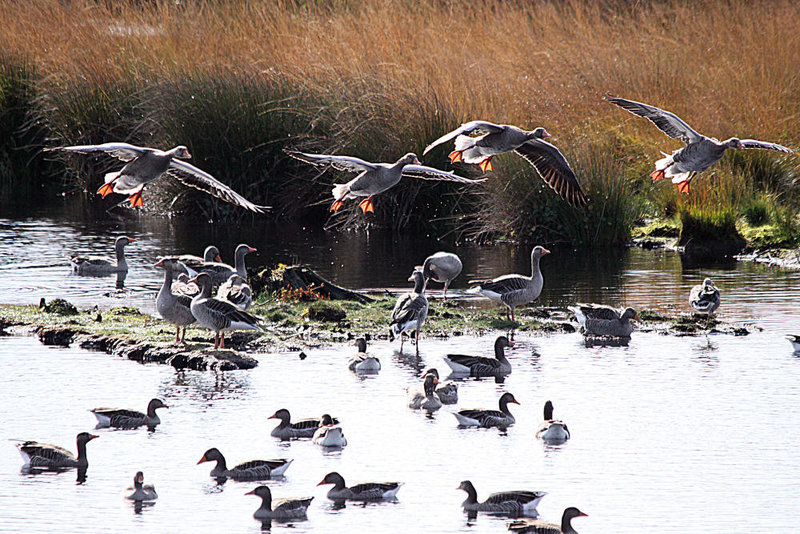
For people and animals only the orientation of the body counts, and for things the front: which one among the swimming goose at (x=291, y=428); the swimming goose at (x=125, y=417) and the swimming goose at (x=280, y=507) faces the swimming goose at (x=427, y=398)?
the swimming goose at (x=125, y=417)

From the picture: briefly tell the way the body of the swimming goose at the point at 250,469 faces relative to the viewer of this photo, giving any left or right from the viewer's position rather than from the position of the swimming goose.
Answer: facing to the left of the viewer

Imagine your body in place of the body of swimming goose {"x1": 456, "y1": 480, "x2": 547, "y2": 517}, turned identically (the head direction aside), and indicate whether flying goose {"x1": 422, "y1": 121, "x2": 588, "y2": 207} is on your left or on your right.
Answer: on your right

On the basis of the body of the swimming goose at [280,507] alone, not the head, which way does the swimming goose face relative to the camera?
to the viewer's left

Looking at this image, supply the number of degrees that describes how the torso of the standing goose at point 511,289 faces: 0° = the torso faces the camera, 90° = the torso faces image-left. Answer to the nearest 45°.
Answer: approximately 270°

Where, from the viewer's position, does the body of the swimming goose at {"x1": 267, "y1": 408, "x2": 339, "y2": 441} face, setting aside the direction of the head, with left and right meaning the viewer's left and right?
facing to the left of the viewer

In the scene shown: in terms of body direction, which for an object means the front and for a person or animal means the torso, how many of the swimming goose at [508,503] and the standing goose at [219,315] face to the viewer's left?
2

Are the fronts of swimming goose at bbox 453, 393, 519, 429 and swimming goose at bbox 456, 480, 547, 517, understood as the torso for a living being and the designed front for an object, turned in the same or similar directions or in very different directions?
very different directions

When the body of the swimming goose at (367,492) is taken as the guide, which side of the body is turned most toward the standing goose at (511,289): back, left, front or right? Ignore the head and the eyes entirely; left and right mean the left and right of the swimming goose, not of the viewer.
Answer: right

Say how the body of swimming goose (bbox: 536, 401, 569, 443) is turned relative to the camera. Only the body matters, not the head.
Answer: away from the camera

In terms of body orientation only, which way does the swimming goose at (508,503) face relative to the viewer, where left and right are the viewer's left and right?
facing to the left of the viewer

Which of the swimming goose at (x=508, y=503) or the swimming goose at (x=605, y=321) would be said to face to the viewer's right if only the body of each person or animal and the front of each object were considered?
the swimming goose at (x=605, y=321)

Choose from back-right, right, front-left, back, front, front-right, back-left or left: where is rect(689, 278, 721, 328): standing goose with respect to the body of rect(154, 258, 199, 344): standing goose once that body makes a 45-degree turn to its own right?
back

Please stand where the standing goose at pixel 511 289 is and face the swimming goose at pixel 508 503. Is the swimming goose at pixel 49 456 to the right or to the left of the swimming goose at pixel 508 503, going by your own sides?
right

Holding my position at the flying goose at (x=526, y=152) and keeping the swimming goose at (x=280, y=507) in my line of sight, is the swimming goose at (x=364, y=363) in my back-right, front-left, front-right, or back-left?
front-right

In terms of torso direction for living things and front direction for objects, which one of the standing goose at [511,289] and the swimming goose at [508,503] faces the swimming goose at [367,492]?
the swimming goose at [508,503]
